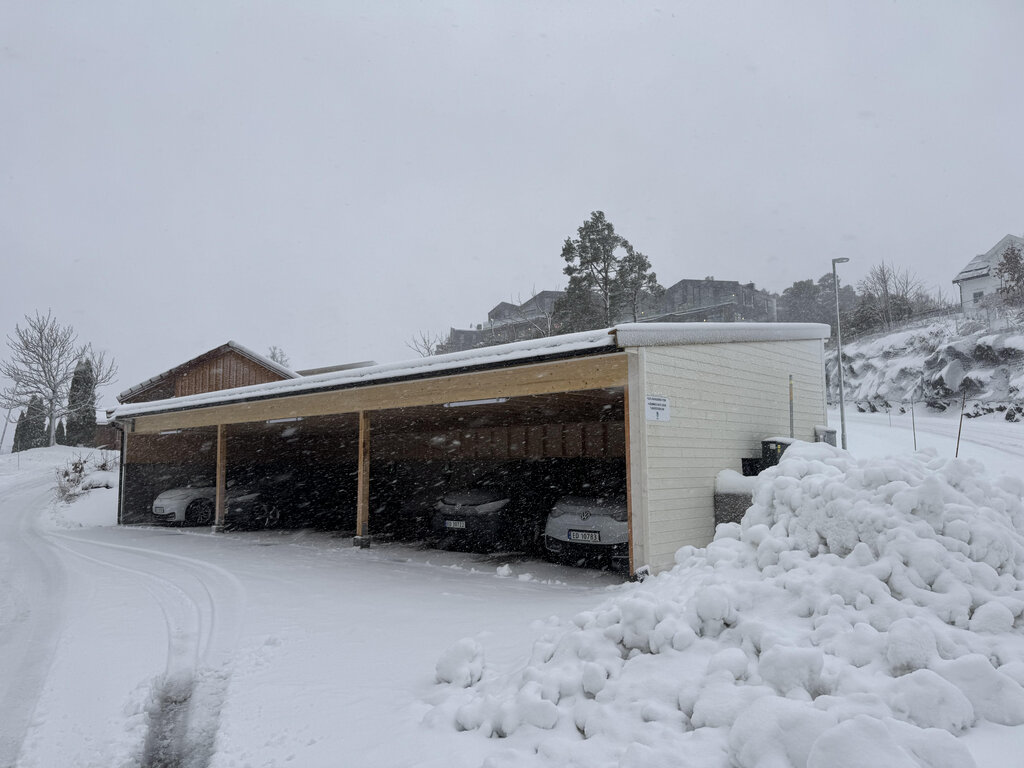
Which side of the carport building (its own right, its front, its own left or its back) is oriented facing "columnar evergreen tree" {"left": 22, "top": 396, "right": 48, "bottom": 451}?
right

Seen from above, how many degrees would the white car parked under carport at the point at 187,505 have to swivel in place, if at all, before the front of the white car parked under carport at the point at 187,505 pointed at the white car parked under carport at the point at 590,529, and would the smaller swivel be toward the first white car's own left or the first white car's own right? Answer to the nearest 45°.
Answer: approximately 90° to the first white car's own left

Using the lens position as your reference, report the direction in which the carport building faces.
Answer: facing the viewer and to the left of the viewer

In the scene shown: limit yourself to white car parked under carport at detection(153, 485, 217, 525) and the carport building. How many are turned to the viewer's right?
0

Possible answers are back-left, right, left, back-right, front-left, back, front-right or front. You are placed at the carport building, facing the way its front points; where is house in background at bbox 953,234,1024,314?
back

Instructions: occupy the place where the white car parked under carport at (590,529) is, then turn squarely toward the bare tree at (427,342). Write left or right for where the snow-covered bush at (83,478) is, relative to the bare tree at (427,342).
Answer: left

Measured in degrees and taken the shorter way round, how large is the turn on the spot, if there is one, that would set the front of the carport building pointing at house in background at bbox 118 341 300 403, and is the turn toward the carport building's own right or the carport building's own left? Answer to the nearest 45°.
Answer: approximately 90° to the carport building's own right

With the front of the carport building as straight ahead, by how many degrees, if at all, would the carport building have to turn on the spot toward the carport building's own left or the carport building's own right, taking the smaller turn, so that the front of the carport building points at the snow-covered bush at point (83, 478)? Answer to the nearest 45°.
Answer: approximately 90° to the carport building's own right

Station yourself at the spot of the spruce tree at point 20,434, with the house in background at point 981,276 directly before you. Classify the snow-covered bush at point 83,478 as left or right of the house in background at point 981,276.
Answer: right
